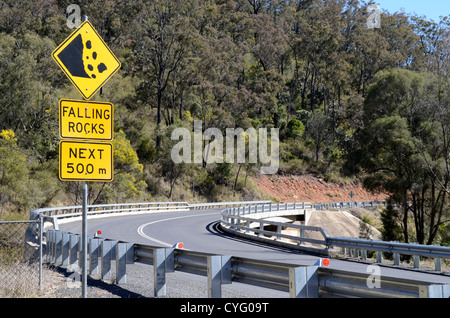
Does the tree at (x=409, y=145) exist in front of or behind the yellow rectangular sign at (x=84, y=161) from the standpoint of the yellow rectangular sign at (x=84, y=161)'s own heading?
behind

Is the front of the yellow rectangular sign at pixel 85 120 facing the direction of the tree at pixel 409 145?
no

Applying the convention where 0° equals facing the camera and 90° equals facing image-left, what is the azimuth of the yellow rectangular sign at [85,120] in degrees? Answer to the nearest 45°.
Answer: approximately 0°

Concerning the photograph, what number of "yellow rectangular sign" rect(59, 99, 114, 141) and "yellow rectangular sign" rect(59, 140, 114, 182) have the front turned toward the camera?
2

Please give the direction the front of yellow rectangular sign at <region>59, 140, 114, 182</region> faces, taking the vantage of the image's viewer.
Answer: facing the viewer

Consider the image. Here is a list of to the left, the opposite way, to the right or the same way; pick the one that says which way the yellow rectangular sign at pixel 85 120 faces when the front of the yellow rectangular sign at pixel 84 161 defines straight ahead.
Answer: the same way
